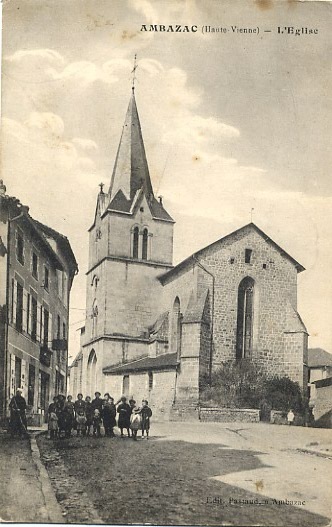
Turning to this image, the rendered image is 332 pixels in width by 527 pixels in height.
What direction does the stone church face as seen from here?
to the viewer's left

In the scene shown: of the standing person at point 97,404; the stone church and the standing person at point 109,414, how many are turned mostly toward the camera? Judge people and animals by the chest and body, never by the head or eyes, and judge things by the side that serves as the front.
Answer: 2

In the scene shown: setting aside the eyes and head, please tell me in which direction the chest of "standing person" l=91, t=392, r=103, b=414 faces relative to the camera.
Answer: toward the camera

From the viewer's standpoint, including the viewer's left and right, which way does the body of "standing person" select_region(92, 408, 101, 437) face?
facing the viewer

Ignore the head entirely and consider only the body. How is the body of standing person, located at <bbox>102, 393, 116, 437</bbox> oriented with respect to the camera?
toward the camera

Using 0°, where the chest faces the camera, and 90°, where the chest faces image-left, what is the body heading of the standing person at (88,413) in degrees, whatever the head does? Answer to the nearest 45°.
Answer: approximately 0°
